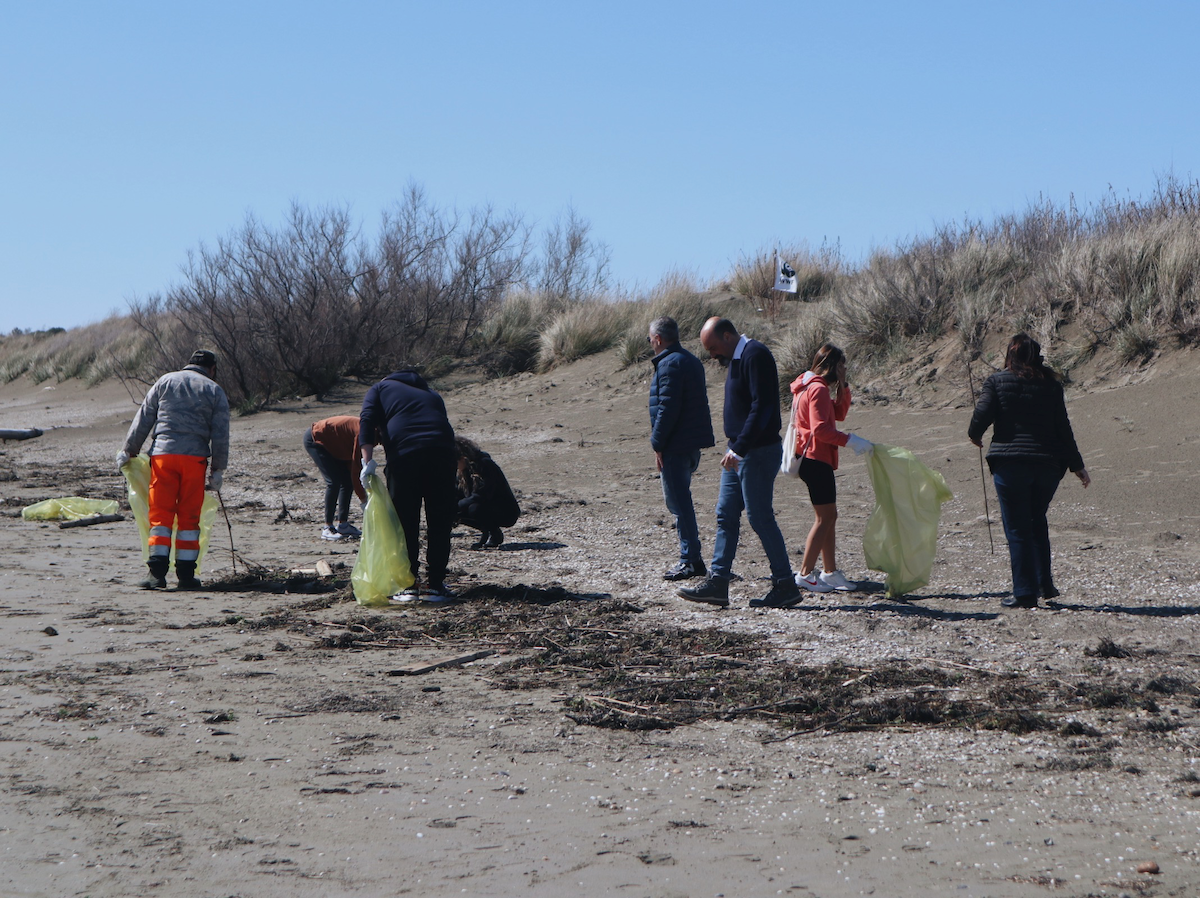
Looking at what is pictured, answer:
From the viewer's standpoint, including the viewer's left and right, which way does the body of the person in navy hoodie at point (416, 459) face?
facing away from the viewer and to the left of the viewer

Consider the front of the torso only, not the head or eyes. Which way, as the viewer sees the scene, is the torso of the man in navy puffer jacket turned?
to the viewer's left

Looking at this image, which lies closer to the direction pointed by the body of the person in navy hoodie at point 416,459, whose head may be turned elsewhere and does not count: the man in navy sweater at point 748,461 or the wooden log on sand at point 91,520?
the wooden log on sand

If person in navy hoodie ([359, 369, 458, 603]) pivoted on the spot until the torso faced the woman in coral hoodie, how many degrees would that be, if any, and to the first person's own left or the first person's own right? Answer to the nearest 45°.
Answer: approximately 135° to the first person's own right

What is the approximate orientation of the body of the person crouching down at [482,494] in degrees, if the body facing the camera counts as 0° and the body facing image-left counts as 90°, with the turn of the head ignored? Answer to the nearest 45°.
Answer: approximately 90°

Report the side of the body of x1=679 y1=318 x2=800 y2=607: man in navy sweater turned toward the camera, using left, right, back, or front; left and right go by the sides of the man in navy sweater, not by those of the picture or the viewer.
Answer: left

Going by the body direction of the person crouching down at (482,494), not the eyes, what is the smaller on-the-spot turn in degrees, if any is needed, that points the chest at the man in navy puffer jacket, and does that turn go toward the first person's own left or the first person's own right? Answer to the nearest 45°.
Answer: approximately 135° to the first person's own left
